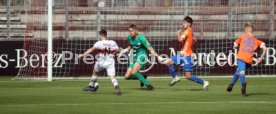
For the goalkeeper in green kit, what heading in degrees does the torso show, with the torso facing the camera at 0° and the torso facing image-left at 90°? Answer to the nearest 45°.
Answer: approximately 45°
